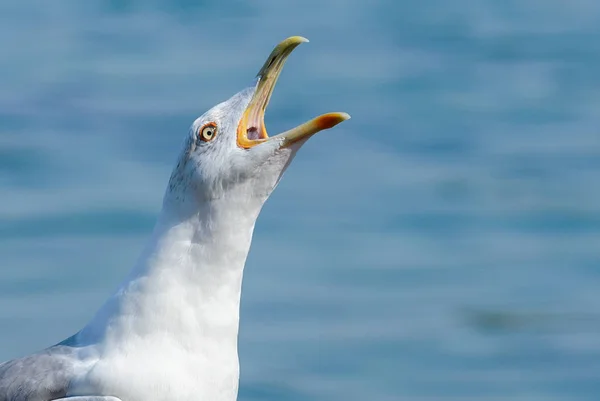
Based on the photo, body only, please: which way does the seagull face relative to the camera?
to the viewer's right
